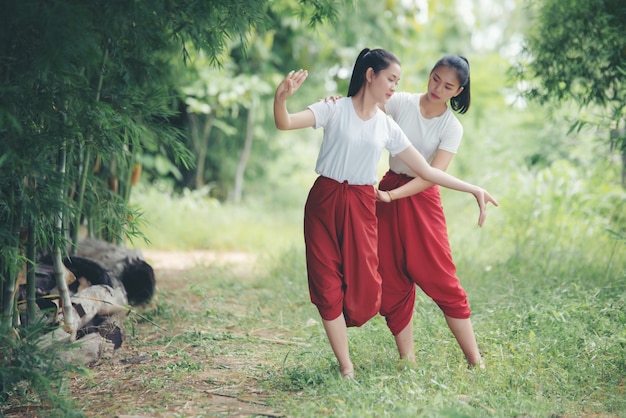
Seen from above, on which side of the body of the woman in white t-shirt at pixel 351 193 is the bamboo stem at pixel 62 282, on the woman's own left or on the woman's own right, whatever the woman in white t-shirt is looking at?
on the woman's own right

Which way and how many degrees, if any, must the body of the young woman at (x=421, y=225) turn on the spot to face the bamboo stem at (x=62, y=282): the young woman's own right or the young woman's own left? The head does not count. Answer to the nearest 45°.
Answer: approximately 45° to the young woman's own right

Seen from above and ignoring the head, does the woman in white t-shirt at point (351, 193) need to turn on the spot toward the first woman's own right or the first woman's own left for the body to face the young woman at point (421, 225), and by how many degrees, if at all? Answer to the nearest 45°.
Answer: approximately 135° to the first woman's own left

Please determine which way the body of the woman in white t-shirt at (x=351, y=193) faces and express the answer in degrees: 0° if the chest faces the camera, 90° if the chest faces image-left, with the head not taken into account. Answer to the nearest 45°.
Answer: approximately 0°

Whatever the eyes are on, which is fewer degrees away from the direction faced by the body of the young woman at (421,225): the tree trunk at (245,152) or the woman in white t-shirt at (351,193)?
the woman in white t-shirt

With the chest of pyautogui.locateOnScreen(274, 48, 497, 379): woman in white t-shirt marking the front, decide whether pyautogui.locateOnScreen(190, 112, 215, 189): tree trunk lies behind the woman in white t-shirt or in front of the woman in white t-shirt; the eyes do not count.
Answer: behind
